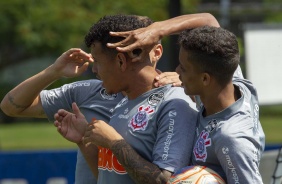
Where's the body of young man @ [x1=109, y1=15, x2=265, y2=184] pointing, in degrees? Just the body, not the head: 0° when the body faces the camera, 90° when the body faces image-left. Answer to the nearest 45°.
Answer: approximately 90°

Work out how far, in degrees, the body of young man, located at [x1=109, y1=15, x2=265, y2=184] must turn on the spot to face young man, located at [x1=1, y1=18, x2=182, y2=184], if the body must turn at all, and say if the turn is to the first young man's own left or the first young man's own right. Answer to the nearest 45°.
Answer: approximately 45° to the first young man's own right

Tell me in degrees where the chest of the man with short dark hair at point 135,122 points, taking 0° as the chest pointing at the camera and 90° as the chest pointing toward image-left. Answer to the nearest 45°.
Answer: approximately 45°

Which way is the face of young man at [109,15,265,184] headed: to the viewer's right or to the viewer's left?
to the viewer's left

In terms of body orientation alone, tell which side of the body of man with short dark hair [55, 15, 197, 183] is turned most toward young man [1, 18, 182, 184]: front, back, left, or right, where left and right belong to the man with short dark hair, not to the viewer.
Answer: right

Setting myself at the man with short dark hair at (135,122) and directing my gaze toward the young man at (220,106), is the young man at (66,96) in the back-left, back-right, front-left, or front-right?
back-left
